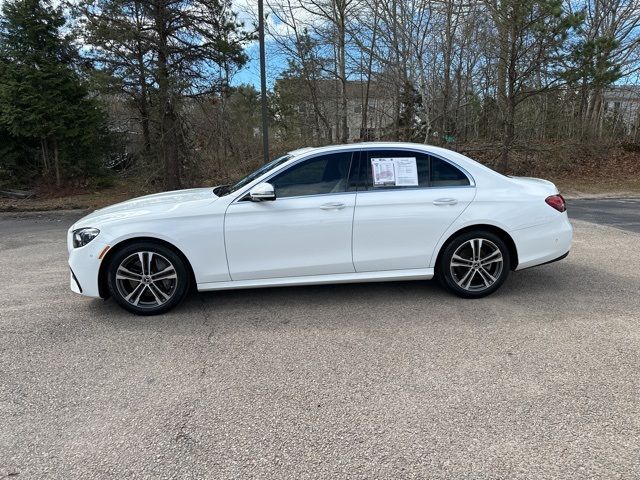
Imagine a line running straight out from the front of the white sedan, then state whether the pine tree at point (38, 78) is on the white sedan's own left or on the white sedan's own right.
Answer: on the white sedan's own right

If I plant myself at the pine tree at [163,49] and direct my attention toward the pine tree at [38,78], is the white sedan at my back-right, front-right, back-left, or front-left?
back-left

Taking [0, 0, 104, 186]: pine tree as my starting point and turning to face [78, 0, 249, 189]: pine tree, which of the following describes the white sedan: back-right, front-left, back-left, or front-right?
front-right

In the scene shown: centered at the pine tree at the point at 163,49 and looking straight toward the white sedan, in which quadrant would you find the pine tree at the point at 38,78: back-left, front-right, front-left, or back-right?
back-right

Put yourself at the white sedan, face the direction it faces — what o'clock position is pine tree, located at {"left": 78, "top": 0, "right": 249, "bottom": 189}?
The pine tree is roughly at 2 o'clock from the white sedan.

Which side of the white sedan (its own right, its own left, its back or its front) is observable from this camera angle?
left
